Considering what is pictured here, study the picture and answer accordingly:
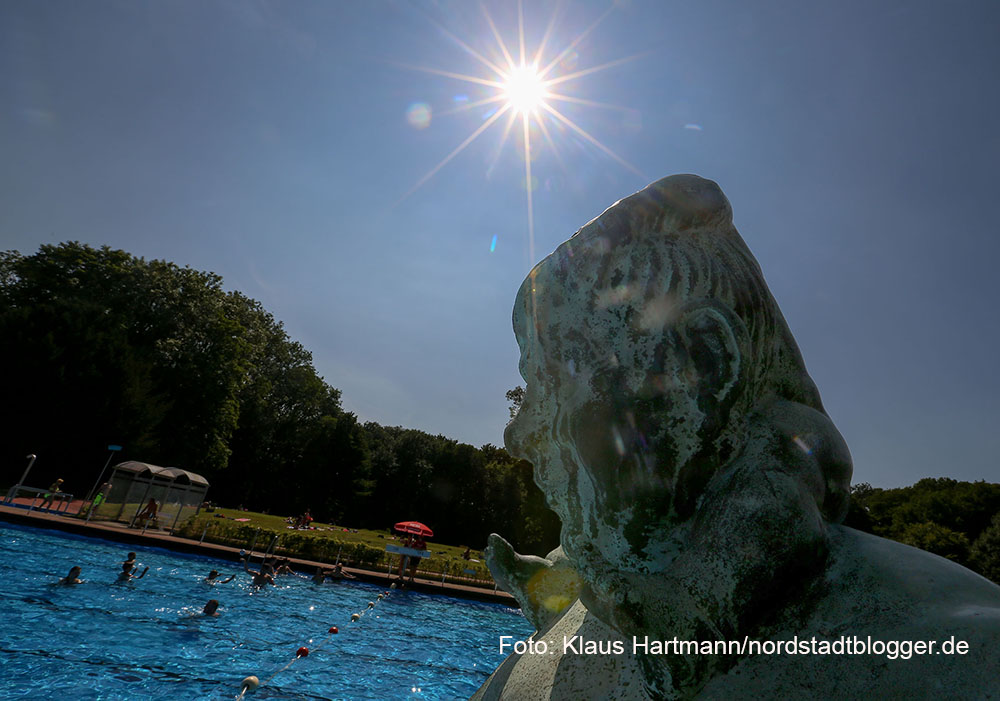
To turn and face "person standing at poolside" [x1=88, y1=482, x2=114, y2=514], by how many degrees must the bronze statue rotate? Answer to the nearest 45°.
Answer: approximately 45° to its right

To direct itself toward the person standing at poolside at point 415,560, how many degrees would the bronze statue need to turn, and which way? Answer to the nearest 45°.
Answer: approximately 45° to its right

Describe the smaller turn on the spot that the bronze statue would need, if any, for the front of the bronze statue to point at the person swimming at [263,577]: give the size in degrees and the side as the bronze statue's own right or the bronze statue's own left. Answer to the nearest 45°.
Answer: approximately 45° to the bronze statue's own right

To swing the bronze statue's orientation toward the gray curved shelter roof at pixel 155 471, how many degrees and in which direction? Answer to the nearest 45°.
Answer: approximately 45° to its right

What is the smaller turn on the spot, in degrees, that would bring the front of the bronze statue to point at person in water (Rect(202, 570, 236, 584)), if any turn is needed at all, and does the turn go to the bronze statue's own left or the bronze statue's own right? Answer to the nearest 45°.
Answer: approximately 45° to the bronze statue's own right

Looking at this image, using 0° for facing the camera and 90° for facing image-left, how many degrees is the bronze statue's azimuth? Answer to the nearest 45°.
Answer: approximately 90°

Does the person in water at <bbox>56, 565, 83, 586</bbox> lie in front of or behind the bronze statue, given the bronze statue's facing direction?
in front

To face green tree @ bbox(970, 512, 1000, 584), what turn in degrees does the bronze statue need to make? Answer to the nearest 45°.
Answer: approximately 90° to its right
